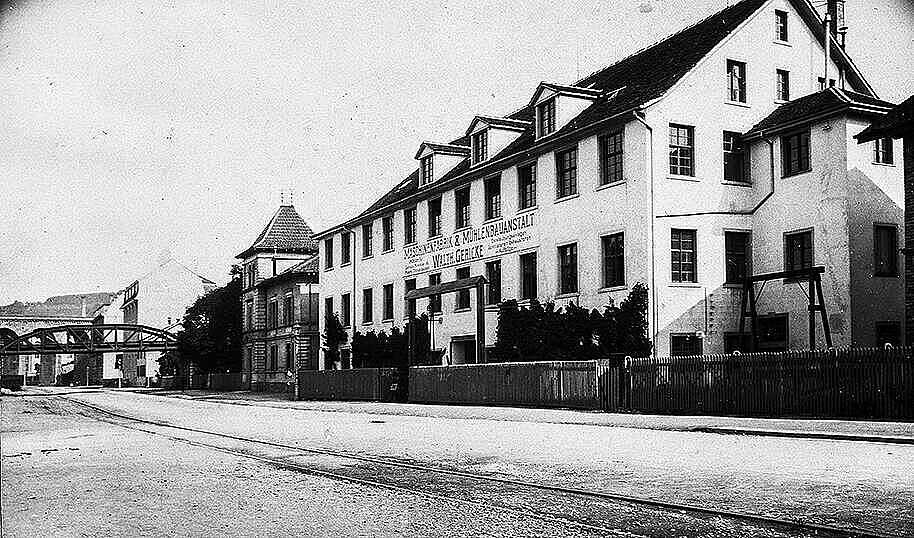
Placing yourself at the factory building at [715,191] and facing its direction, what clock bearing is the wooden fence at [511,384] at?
The wooden fence is roughly at 1 o'clock from the factory building.

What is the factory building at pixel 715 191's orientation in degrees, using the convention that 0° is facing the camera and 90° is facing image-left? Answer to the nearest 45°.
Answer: approximately 45°
